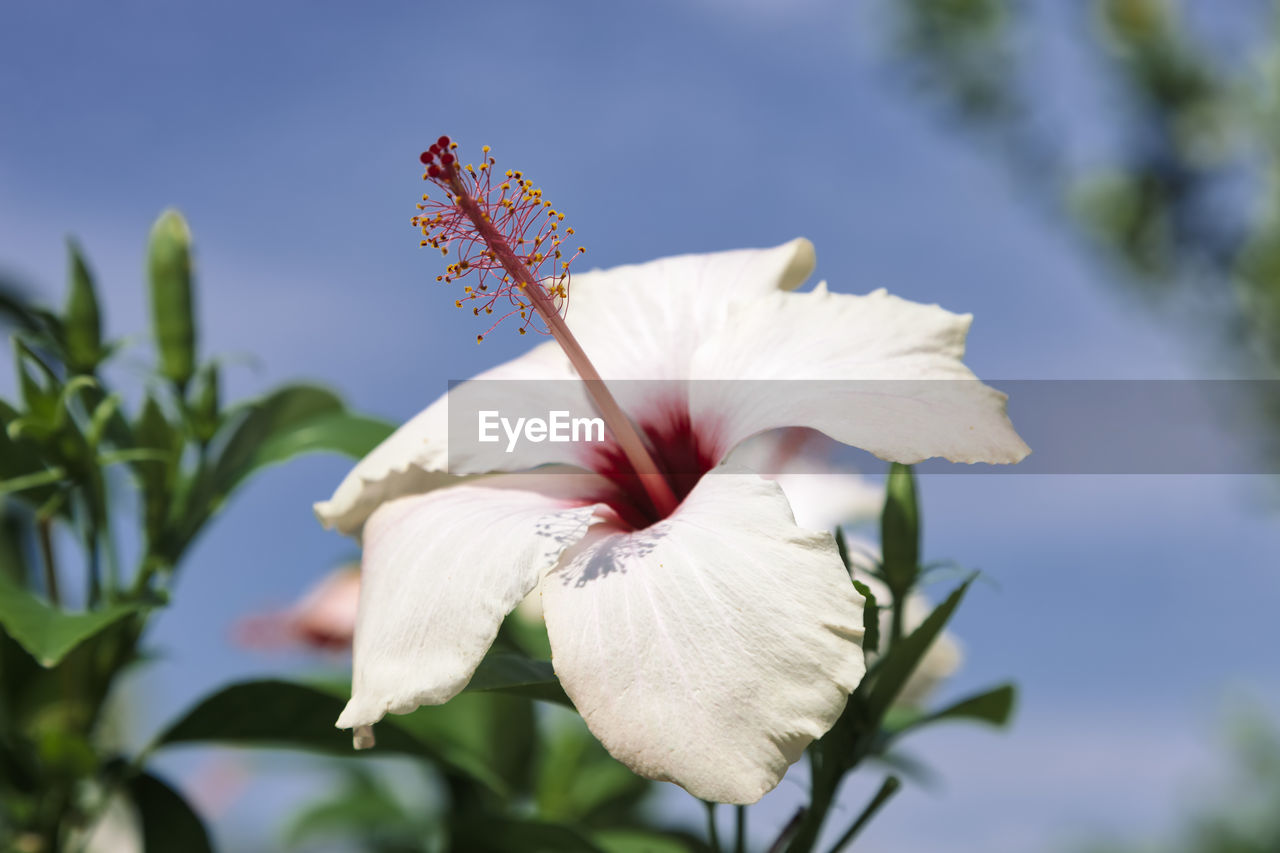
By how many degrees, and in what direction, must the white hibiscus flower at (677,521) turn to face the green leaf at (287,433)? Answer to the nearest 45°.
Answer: approximately 90° to its right

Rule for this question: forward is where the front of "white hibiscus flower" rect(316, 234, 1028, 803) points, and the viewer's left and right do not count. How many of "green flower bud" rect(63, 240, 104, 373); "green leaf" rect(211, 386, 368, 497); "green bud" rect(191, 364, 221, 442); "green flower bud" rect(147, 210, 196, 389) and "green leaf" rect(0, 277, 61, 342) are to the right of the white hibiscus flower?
5

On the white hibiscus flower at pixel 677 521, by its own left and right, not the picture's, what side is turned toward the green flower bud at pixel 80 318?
right

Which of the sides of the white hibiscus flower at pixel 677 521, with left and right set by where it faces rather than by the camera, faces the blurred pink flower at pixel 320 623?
right

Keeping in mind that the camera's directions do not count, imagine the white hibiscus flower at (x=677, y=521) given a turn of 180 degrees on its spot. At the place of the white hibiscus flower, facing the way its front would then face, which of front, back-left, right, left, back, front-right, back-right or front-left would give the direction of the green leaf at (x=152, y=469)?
left

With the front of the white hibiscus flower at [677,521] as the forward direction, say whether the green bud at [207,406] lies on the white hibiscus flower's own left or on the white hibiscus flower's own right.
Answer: on the white hibiscus flower's own right

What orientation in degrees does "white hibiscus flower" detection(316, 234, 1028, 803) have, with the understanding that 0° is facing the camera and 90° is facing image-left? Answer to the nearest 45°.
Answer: approximately 45°

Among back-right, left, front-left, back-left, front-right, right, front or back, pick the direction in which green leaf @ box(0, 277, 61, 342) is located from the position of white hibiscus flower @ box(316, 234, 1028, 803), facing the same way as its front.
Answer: right
